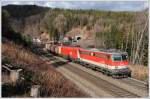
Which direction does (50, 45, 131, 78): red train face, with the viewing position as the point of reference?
facing the viewer and to the right of the viewer
